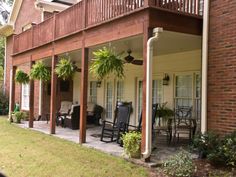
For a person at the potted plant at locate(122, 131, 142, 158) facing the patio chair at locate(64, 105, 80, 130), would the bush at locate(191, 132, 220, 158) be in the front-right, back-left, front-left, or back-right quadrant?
back-right

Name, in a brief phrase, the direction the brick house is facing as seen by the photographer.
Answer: facing the viewer and to the left of the viewer

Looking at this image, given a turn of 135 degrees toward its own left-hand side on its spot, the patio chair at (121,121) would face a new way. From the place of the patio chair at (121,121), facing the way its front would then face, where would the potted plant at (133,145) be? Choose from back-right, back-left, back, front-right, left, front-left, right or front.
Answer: right

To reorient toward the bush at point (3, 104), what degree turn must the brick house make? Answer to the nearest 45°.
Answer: approximately 90° to its right

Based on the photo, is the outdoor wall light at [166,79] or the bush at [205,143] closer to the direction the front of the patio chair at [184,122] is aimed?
the bush

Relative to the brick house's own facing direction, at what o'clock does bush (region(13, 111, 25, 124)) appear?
The bush is roughly at 3 o'clock from the brick house.

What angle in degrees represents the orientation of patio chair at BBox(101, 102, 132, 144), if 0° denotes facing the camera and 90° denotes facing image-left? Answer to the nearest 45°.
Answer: approximately 45°

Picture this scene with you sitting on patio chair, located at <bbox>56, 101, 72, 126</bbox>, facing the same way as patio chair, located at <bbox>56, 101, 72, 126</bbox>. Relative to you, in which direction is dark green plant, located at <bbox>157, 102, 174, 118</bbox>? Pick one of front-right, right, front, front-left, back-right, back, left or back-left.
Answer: left

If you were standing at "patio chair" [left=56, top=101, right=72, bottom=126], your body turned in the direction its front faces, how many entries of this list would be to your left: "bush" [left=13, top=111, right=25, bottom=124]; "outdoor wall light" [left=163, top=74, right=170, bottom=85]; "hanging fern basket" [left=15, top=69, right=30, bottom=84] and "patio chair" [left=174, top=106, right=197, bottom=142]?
2

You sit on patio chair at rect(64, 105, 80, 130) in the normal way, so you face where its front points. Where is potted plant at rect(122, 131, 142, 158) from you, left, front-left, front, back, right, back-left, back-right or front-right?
back-left

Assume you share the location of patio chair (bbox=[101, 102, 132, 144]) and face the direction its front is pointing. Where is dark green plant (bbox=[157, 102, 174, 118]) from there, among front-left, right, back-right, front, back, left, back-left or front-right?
back

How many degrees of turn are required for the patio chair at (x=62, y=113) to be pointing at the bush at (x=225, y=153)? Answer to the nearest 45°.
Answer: approximately 45° to its left

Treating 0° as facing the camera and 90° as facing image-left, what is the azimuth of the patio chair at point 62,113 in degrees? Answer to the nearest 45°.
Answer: approximately 45°
